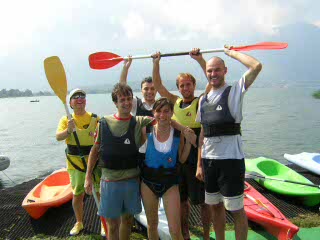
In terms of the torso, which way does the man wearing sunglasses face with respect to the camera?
toward the camera

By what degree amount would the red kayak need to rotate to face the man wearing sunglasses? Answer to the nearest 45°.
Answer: approximately 90° to its right

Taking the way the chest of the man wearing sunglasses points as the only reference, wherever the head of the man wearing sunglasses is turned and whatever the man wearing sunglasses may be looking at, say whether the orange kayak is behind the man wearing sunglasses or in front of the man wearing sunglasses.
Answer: behind

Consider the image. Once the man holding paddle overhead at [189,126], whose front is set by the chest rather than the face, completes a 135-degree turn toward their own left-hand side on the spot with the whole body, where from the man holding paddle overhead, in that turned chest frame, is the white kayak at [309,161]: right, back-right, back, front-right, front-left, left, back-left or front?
front

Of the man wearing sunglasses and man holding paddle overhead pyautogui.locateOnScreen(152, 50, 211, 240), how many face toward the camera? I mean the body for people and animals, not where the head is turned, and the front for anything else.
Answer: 2

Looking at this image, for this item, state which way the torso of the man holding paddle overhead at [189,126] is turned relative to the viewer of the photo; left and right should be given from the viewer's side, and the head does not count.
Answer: facing the viewer
